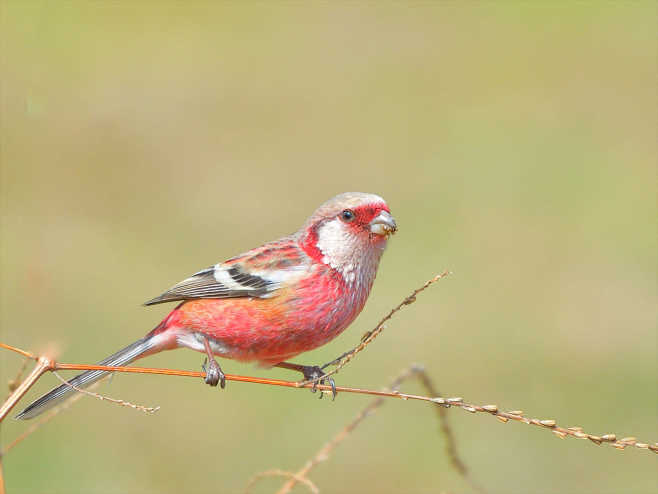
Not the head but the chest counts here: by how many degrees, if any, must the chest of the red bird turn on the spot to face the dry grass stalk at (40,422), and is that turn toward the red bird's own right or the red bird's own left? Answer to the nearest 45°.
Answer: approximately 135° to the red bird's own right

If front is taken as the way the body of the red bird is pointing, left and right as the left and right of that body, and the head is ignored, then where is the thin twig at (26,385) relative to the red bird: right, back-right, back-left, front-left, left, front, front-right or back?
back-right

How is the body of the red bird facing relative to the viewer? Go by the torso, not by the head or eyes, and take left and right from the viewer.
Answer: facing to the right of the viewer
